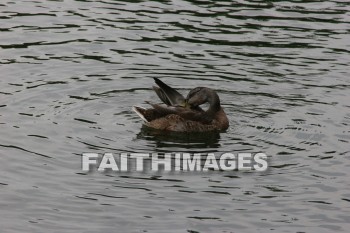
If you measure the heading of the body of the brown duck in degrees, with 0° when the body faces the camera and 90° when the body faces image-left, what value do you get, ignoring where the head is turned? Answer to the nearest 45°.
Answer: approximately 270°
